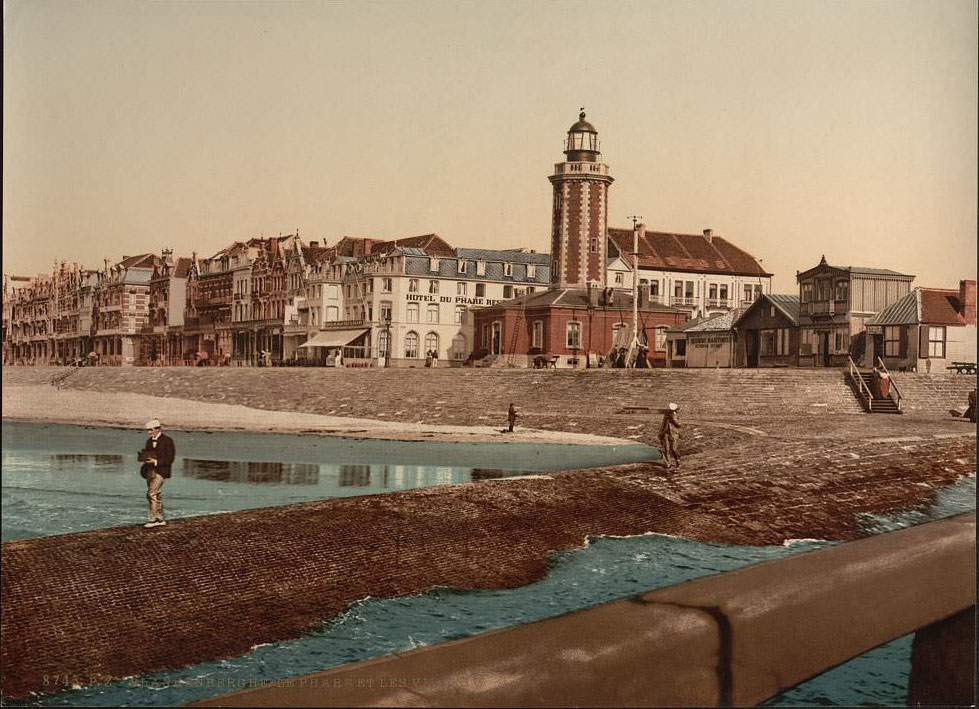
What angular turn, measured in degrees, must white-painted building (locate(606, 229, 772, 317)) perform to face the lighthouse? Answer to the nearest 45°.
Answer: approximately 45° to its right

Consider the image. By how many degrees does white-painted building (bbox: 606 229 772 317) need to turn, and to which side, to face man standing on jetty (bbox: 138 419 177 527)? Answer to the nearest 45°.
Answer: approximately 45° to its right

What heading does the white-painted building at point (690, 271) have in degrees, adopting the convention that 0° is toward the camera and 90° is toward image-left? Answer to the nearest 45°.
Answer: approximately 0°

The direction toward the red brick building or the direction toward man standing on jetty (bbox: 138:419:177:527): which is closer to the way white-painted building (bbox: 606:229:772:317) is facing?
the man standing on jetty
